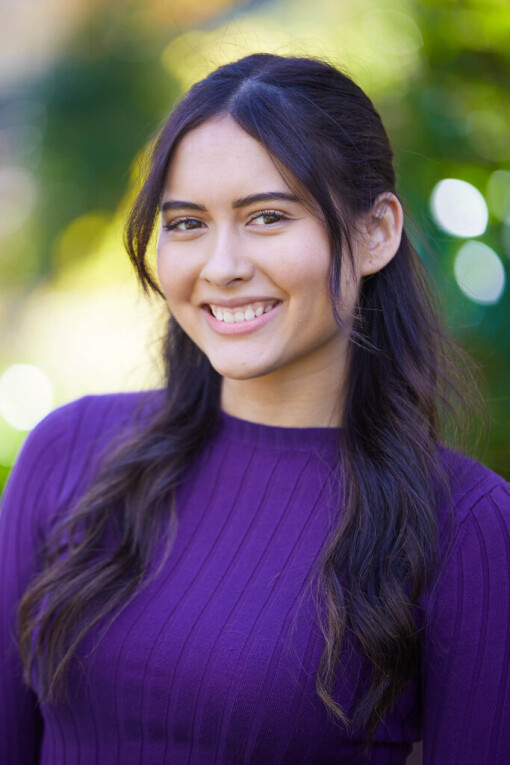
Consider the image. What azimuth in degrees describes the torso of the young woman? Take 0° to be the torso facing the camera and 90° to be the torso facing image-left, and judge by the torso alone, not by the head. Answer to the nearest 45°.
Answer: approximately 45°
